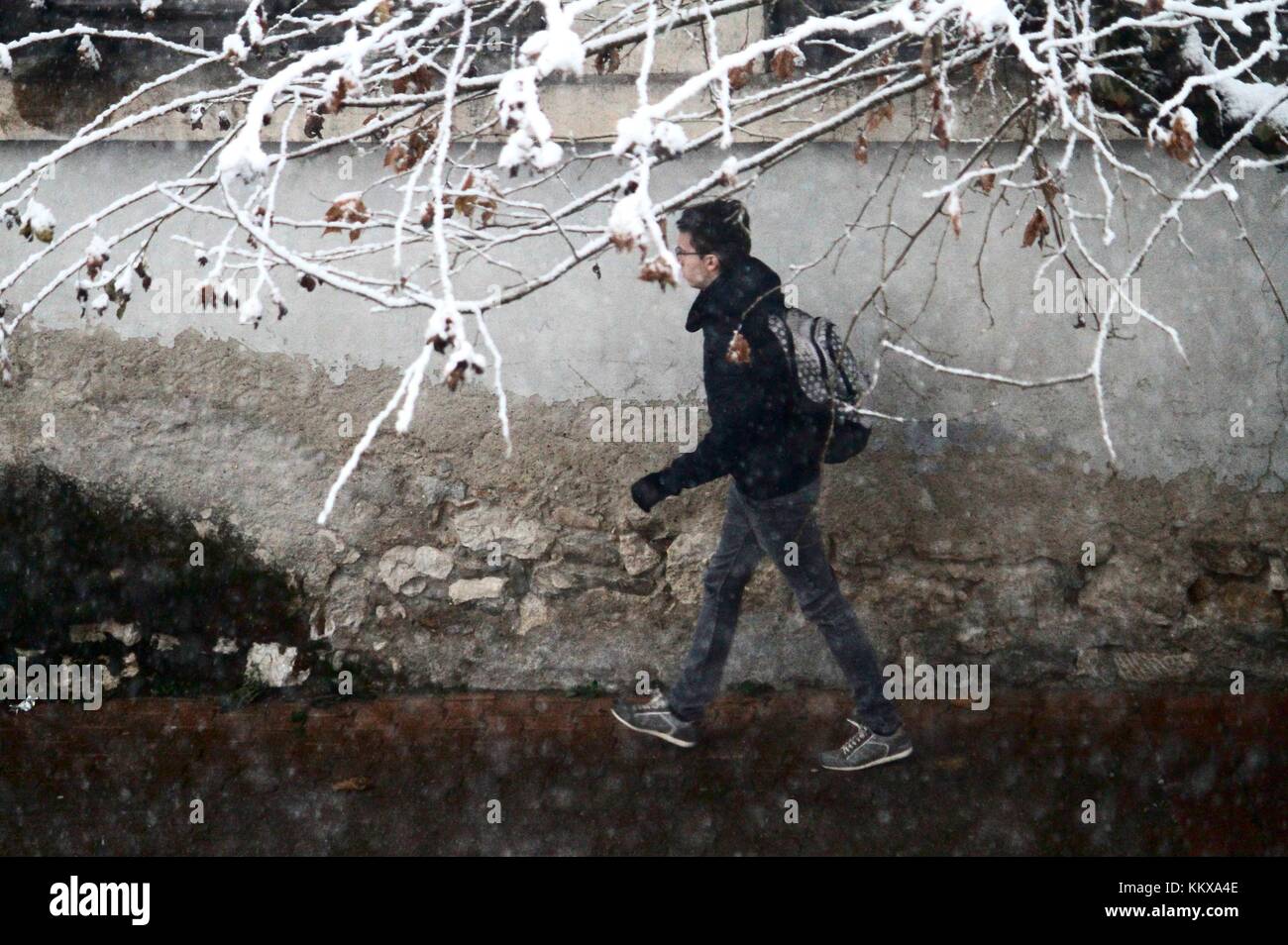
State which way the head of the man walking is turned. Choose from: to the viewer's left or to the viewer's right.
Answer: to the viewer's left

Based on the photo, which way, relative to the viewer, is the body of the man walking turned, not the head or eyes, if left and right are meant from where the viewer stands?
facing to the left of the viewer
